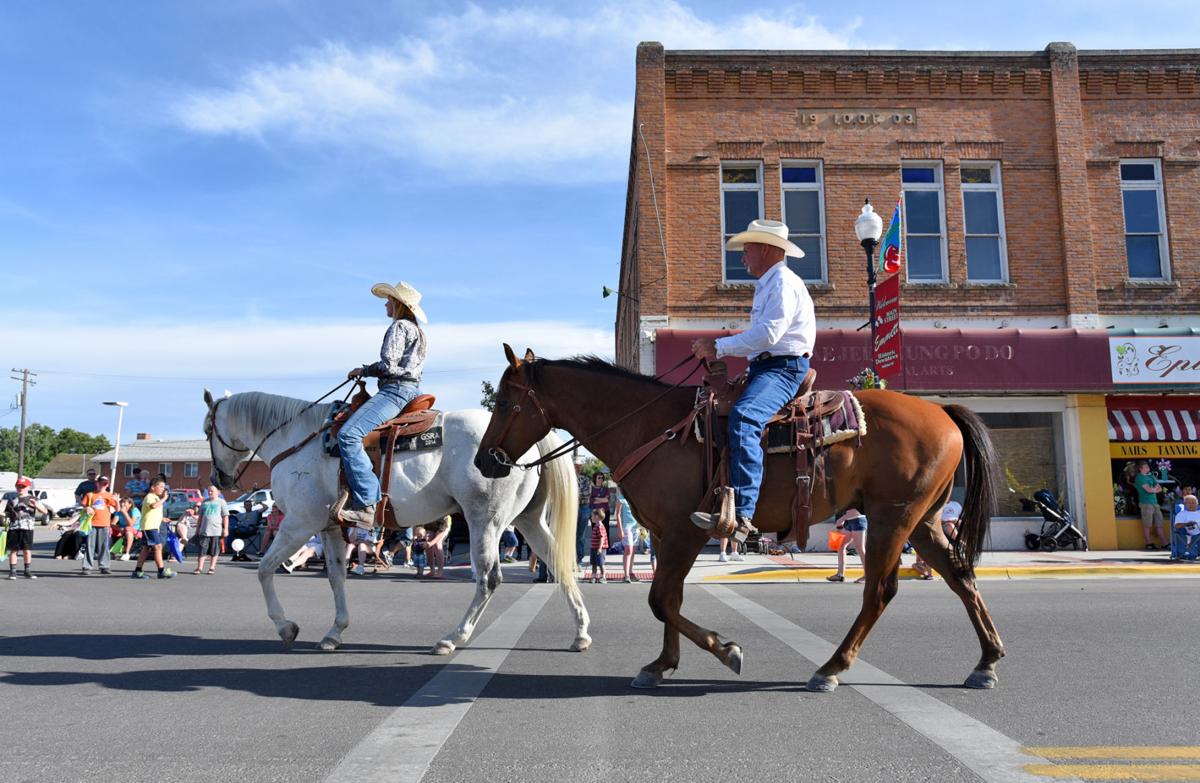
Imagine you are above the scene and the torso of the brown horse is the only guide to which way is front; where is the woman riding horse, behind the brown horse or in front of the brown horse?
in front

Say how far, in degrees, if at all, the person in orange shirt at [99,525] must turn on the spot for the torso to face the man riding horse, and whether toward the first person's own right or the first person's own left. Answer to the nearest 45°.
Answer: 0° — they already face them

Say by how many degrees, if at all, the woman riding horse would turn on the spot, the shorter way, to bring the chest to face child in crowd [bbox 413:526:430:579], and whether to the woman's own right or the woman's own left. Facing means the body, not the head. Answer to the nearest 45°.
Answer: approximately 90° to the woman's own right

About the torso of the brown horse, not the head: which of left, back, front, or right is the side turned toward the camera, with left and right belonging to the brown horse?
left

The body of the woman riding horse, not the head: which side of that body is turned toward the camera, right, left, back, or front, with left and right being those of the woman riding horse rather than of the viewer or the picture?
left

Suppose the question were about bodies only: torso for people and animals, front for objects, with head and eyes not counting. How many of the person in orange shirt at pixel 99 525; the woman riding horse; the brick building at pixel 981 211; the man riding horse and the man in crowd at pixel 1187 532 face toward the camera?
3

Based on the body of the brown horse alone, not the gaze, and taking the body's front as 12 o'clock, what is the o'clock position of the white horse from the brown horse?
The white horse is roughly at 1 o'clock from the brown horse.

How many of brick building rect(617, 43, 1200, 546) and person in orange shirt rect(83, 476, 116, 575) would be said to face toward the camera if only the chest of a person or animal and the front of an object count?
2

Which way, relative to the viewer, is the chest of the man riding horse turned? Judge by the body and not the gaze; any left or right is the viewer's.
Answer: facing to the left of the viewer

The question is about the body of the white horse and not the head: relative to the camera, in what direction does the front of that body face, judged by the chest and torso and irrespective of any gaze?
to the viewer's left
